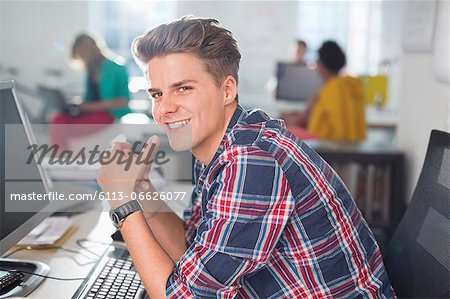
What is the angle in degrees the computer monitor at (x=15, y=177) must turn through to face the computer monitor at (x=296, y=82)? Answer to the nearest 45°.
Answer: approximately 90° to its left

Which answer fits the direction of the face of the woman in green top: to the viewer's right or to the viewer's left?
to the viewer's left

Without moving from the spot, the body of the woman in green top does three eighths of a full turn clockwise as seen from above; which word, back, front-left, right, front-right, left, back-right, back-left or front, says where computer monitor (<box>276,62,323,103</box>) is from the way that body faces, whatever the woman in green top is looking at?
front-right

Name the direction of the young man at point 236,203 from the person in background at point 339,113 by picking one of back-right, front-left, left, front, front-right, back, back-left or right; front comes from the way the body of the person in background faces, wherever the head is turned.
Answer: back-left

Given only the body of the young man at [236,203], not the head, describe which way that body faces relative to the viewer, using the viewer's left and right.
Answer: facing to the left of the viewer

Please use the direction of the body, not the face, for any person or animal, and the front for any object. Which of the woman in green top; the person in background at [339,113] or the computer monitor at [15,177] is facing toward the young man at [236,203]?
the computer monitor

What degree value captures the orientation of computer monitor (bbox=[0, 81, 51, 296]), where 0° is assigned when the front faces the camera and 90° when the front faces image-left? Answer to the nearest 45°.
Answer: approximately 315°

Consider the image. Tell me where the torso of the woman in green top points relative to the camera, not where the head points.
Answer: to the viewer's left

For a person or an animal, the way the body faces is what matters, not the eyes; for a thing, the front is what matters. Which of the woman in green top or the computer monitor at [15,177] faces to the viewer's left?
the woman in green top

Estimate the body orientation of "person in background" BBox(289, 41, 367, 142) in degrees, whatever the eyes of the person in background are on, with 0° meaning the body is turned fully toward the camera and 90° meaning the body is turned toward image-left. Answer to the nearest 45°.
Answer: approximately 135°

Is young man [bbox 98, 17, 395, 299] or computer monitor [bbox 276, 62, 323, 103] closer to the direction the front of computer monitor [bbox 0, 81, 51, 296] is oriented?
the young man
